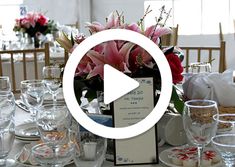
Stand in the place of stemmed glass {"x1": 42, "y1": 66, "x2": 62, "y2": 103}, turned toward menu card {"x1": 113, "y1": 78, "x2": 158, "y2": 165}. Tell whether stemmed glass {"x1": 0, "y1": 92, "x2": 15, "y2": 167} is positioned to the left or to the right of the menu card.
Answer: right

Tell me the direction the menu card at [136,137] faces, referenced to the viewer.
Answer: facing the viewer

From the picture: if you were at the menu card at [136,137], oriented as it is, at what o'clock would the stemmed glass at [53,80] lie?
The stemmed glass is roughly at 5 o'clock from the menu card.

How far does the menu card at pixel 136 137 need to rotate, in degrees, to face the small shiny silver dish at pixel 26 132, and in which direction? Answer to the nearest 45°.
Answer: approximately 135° to its right

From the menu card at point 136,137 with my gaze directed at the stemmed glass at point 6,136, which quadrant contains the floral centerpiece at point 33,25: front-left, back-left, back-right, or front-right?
front-right

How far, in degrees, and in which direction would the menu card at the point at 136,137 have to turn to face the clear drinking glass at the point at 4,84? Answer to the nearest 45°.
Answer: approximately 135° to its right
